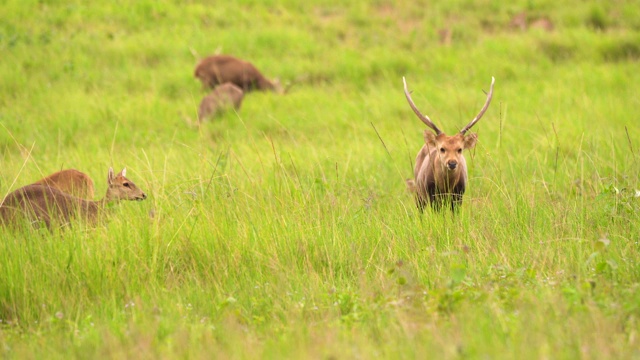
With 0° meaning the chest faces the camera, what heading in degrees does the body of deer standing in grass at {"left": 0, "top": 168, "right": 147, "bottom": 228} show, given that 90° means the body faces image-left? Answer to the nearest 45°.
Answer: approximately 270°

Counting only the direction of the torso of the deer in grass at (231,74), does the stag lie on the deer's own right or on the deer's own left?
on the deer's own right

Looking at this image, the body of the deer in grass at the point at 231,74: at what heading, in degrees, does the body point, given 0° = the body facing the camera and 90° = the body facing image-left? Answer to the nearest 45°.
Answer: approximately 270°

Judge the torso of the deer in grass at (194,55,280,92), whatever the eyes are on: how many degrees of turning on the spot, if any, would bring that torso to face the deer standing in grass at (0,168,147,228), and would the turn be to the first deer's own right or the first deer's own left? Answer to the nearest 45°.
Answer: approximately 90° to the first deer's own right

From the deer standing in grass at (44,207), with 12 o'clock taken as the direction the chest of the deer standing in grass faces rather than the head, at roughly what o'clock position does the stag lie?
The stag is roughly at 12 o'clock from the deer standing in grass.

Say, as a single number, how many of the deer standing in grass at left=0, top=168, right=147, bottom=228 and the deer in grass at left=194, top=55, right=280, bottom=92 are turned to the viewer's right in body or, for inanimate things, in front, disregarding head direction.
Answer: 2
